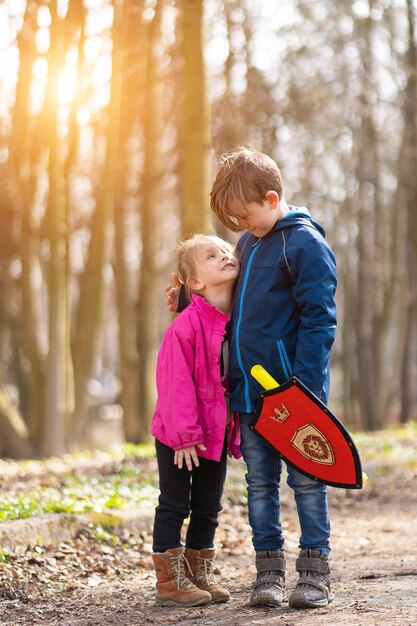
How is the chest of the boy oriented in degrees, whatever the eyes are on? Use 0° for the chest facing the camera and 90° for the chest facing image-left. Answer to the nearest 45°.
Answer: approximately 45°

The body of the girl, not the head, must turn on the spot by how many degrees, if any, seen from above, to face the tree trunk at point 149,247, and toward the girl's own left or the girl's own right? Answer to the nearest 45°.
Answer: approximately 135° to the girl's own left

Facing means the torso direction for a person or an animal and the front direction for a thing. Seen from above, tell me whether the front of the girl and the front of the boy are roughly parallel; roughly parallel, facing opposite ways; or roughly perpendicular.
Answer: roughly perpendicular

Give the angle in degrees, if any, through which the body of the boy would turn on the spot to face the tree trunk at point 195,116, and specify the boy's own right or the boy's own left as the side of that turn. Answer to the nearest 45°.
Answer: approximately 135° to the boy's own right

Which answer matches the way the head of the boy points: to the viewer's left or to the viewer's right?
to the viewer's left

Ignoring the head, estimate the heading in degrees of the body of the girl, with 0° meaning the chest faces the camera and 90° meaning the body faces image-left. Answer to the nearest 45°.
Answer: approximately 315°

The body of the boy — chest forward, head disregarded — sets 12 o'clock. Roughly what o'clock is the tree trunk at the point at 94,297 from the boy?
The tree trunk is roughly at 4 o'clock from the boy.

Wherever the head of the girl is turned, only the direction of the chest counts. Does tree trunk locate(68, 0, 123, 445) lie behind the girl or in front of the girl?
behind

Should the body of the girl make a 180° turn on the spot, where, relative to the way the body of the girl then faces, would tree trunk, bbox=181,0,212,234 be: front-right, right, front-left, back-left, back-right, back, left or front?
front-right
